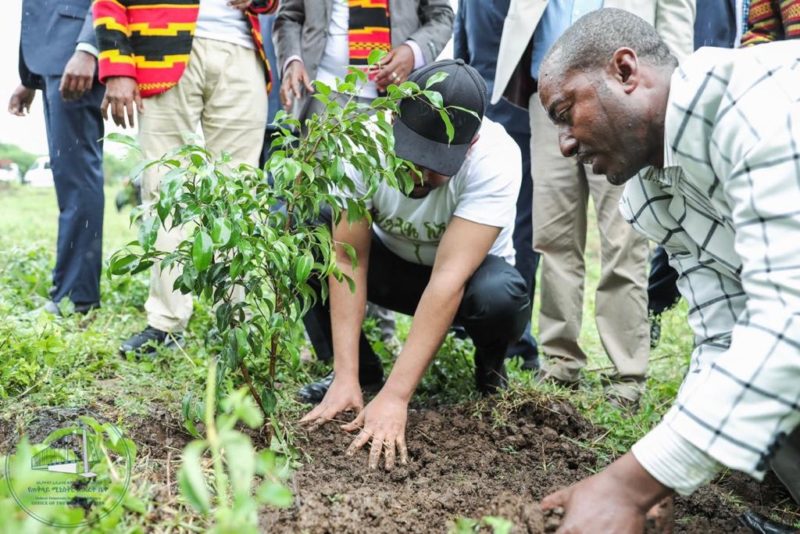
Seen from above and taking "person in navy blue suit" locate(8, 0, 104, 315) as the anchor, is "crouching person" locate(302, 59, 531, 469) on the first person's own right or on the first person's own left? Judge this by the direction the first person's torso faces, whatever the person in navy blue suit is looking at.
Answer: on the first person's own left

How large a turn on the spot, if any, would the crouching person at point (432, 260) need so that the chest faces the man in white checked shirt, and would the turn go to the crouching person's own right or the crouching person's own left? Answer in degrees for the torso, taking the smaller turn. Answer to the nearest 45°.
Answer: approximately 90° to the crouching person's own left

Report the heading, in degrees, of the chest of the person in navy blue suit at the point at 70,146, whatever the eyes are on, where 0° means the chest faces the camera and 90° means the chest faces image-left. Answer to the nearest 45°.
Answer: approximately 45°

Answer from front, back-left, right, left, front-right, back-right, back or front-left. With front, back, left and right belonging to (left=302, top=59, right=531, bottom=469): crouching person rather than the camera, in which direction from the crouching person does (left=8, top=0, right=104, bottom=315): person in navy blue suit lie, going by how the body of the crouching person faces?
right

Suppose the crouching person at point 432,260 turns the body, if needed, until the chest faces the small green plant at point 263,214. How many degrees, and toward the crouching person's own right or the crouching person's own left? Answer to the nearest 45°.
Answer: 0° — they already face it

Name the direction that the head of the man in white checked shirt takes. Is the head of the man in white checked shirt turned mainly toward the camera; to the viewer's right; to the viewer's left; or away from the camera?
to the viewer's left

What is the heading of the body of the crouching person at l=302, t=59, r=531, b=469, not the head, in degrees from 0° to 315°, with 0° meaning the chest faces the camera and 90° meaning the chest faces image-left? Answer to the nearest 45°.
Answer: approximately 45°

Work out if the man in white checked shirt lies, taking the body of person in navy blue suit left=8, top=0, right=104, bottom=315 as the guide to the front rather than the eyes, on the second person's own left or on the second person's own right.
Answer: on the second person's own left

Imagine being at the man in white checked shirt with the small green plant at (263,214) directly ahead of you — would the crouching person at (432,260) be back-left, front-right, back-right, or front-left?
front-right

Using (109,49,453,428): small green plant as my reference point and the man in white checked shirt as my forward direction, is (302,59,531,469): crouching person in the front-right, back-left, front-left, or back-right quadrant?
front-left
